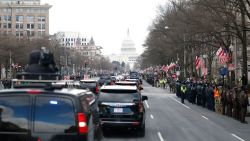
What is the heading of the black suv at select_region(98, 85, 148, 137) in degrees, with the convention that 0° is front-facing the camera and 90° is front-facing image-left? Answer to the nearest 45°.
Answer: approximately 180°

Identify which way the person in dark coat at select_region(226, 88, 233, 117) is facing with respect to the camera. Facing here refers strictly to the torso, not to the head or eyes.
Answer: to the viewer's left

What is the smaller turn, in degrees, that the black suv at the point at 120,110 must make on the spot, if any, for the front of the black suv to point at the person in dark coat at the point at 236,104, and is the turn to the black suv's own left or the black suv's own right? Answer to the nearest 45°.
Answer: approximately 45° to the black suv's own right

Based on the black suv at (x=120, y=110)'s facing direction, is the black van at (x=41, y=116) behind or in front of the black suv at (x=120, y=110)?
behind

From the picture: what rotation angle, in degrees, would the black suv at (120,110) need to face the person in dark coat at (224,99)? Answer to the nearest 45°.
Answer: approximately 45° to its right

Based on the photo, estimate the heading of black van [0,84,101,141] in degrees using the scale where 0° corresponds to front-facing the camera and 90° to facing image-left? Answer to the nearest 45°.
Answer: approximately 180°

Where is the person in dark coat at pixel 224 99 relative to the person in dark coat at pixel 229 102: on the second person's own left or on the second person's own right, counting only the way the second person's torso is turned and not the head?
on the second person's own right

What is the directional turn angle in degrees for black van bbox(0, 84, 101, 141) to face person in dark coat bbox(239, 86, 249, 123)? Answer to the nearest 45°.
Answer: approximately 45° to its right

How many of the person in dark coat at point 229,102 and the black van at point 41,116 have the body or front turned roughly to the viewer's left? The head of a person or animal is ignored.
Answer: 1

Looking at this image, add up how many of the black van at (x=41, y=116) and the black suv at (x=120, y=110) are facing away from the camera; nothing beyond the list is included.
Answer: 2
